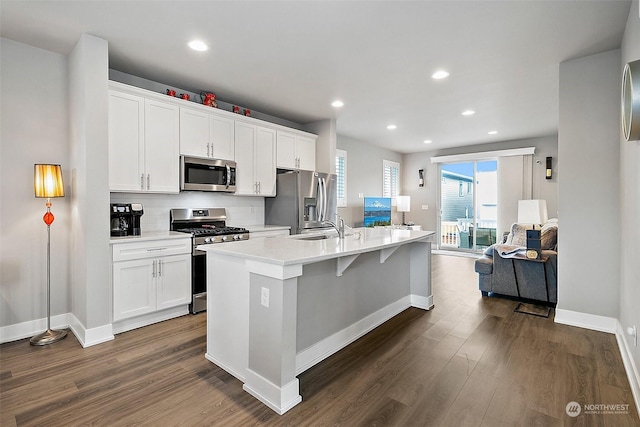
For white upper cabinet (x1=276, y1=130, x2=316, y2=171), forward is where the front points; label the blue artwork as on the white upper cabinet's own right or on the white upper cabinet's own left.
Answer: on the white upper cabinet's own left

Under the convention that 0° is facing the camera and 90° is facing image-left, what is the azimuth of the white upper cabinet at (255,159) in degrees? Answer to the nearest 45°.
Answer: approximately 315°

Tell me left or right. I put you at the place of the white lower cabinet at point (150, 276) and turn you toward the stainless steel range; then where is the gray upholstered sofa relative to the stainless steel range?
right

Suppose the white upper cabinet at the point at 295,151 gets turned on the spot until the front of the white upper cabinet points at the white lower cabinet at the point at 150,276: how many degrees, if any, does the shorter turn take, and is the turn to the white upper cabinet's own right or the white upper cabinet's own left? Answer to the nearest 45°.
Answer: approximately 90° to the white upper cabinet's own right

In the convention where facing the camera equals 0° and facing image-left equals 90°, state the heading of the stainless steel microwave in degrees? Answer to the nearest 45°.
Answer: approximately 315°

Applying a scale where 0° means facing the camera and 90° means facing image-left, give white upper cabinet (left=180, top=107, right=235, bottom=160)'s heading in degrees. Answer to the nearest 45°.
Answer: approximately 315°

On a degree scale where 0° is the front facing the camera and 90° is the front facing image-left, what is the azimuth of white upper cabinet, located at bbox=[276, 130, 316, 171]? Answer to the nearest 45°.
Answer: approximately 315°

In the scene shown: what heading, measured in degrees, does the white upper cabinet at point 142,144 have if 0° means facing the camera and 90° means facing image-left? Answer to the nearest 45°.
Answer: approximately 315°

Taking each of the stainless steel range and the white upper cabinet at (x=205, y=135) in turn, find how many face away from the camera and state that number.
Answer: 0

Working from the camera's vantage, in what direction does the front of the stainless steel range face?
facing the viewer and to the right of the viewer
